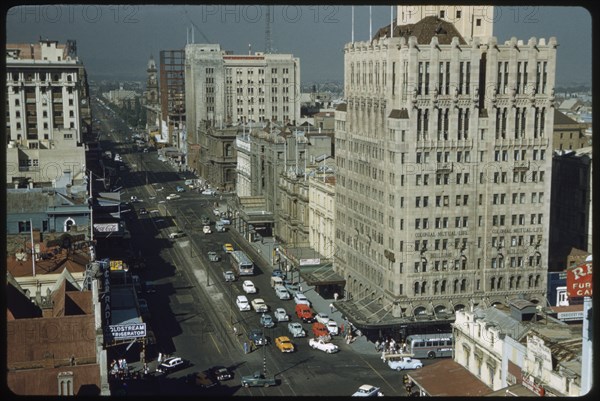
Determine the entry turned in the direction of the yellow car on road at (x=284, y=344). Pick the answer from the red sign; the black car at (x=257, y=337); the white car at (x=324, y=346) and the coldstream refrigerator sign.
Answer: the black car

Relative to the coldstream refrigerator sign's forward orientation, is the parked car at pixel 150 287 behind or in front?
behind

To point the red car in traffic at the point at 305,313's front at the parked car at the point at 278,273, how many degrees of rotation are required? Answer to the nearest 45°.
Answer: approximately 135° to its left

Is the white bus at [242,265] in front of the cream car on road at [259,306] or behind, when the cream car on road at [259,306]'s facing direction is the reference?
behind

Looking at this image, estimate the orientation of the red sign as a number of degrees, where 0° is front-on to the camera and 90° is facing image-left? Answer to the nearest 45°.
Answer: approximately 0°

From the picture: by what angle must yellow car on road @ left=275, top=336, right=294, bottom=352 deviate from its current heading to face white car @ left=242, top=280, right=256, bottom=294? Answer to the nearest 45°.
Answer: approximately 135° to its left

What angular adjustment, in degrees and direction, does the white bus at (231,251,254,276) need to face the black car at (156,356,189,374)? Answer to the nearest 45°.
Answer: approximately 45° to its right

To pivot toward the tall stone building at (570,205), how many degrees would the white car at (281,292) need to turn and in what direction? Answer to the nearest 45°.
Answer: approximately 45° to its left

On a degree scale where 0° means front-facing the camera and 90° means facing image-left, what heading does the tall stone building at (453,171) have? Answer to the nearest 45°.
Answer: approximately 0°
